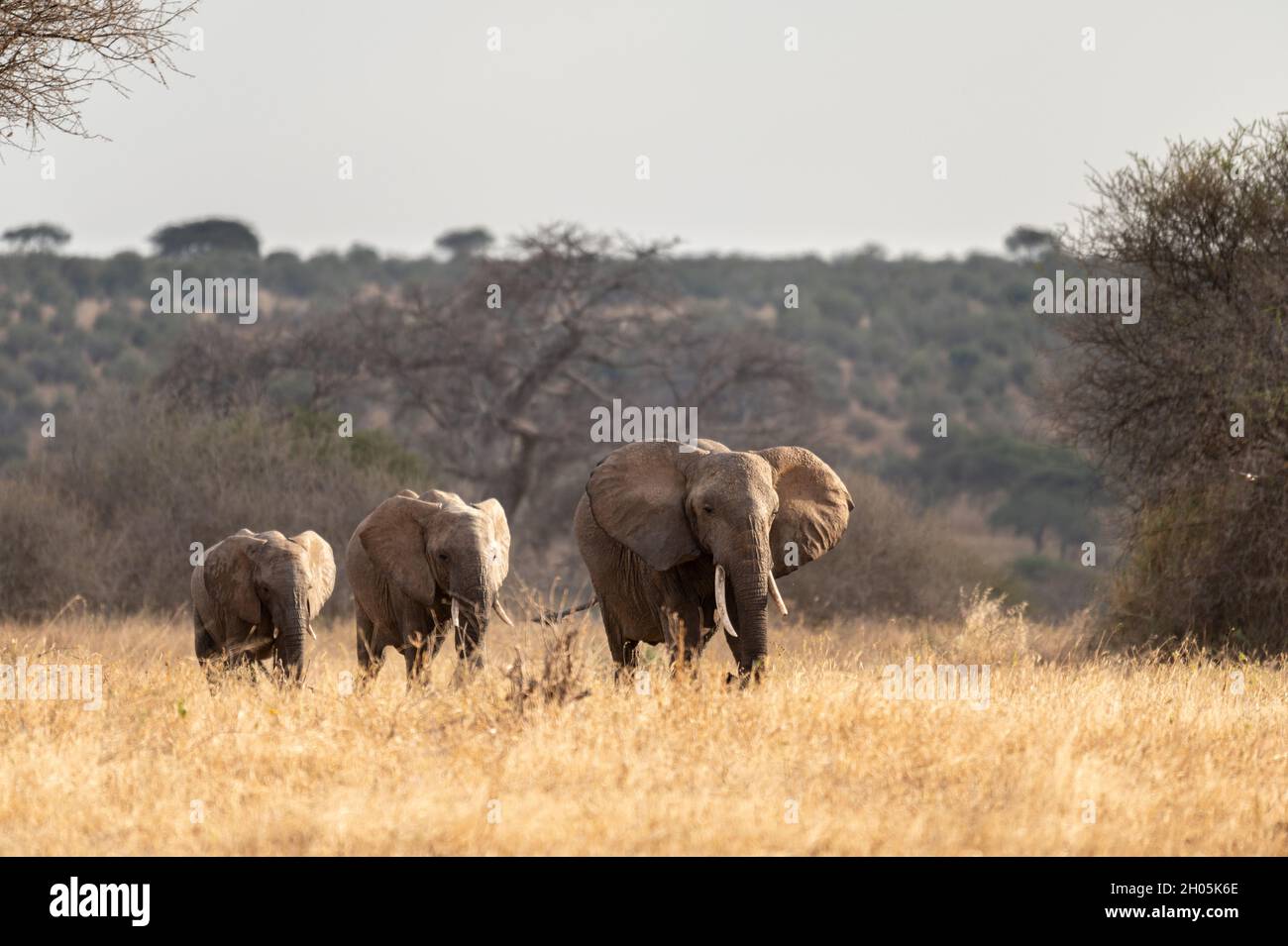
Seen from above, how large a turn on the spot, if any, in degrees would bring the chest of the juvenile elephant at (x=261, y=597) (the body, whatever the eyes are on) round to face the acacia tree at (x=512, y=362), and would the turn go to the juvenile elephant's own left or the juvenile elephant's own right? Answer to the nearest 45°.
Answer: approximately 135° to the juvenile elephant's own left

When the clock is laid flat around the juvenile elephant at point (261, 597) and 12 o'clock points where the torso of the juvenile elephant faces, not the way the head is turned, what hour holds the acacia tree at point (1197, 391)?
The acacia tree is roughly at 10 o'clock from the juvenile elephant.

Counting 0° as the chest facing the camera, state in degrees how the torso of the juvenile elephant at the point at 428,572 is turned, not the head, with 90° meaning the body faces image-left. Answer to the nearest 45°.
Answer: approximately 315°

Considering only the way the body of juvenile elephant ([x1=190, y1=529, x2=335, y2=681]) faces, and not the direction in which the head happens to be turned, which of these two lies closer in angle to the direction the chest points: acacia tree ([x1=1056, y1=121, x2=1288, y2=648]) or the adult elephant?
the adult elephant
